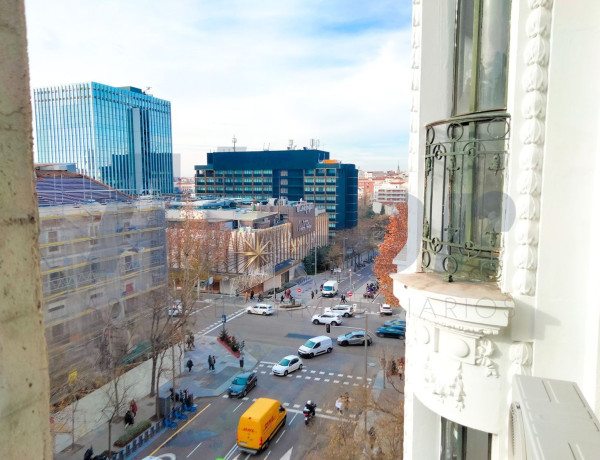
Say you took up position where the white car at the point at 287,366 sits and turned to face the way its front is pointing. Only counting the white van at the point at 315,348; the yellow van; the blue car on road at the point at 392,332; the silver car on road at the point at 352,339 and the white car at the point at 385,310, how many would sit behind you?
4

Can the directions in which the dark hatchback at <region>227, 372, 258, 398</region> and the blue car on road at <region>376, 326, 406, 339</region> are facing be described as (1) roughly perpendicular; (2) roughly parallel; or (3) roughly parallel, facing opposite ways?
roughly perpendicular

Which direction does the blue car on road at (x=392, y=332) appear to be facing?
to the viewer's left

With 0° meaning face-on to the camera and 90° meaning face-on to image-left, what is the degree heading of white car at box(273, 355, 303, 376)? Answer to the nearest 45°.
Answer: approximately 45°

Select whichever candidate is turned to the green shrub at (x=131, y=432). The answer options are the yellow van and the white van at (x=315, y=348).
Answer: the white van

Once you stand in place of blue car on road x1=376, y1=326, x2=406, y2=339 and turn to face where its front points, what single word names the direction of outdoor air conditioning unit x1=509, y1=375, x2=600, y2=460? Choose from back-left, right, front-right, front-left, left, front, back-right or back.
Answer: left

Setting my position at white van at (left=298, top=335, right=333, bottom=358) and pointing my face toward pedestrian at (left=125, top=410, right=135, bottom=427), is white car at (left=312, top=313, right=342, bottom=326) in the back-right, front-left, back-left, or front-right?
back-right

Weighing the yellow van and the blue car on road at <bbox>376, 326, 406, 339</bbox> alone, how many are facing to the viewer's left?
1

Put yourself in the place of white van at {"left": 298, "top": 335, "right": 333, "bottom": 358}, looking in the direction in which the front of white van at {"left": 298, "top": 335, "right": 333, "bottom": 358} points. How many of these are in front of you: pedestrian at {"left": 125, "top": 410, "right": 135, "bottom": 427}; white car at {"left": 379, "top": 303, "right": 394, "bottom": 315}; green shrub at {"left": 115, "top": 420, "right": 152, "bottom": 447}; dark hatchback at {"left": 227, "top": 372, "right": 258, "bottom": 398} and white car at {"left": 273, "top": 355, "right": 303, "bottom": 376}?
4

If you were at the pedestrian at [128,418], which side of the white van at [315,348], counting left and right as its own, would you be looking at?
front

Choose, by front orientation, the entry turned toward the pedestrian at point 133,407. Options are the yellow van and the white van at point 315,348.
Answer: the white van
